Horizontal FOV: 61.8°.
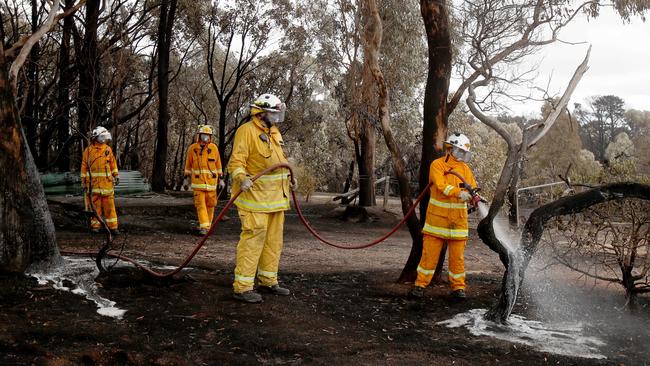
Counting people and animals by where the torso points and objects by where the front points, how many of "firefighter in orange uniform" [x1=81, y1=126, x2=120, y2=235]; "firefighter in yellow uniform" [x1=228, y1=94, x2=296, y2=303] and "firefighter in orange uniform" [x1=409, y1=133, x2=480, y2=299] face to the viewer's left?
0

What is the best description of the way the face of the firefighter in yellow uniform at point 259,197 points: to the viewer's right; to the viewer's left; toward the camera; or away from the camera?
to the viewer's right

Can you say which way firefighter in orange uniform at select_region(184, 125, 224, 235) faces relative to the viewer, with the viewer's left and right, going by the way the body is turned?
facing the viewer

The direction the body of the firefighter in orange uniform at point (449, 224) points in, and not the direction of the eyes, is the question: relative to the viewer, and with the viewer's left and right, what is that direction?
facing the viewer and to the right of the viewer

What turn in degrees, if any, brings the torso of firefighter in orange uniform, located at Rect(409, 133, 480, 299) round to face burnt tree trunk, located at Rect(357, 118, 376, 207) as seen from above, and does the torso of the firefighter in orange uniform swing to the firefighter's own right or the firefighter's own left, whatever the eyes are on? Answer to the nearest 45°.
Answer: approximately 135° to the firefighter's own left

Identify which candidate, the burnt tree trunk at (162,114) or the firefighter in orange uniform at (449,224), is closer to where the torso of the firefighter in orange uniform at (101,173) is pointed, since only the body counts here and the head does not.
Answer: the firefighter in orange uniform

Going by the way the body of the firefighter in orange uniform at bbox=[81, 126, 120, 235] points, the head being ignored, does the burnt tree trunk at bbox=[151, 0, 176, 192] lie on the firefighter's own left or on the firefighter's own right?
on the firefighter's own left

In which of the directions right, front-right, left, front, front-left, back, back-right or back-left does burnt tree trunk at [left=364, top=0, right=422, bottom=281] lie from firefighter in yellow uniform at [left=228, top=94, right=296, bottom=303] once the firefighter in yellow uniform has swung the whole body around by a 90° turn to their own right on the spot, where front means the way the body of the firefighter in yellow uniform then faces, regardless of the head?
back

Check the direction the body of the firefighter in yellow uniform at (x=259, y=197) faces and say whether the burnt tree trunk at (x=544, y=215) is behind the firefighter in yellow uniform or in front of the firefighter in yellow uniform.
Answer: in front

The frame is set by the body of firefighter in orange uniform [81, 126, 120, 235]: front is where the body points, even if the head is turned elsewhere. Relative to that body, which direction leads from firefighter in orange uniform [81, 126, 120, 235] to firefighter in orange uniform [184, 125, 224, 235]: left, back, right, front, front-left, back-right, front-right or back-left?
front-left

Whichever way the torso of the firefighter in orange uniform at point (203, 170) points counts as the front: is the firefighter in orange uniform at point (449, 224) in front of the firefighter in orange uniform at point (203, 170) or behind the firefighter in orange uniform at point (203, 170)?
in front

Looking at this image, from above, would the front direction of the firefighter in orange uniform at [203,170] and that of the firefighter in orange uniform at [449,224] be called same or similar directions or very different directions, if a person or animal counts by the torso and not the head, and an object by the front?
same or similar directions

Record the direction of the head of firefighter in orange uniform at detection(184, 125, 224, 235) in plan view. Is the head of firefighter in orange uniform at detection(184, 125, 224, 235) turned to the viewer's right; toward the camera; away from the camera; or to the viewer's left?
toward the camera

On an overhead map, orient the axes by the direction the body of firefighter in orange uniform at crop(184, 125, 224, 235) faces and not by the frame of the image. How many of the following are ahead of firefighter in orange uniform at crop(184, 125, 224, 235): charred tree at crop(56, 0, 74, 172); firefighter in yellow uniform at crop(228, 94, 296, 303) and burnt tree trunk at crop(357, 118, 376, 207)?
1

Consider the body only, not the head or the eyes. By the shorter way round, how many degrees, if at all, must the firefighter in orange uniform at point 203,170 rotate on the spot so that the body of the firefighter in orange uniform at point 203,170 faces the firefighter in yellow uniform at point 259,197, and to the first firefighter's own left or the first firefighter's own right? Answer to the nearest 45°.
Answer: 0° — they already face them
